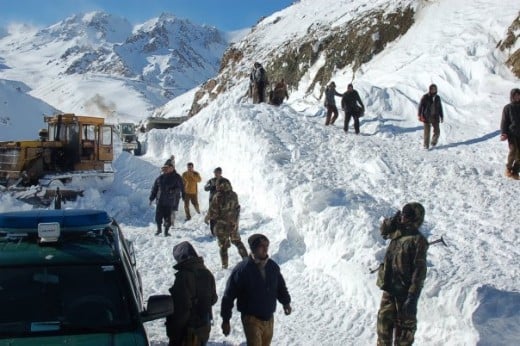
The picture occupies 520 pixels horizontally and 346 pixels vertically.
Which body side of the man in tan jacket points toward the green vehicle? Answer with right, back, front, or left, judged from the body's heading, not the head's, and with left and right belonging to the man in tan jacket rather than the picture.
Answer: front

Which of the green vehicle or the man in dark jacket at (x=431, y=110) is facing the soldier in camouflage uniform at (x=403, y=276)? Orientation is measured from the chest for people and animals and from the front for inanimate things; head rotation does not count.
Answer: the man in dark jacket

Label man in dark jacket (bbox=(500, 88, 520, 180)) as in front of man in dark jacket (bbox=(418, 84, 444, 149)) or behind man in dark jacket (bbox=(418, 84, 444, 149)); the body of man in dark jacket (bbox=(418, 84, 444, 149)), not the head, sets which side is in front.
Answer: in front

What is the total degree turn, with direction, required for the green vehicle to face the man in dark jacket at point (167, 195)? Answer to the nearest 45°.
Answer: approximately 180°

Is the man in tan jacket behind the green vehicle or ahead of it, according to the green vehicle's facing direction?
behind

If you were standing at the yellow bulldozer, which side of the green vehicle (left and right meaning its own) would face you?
back

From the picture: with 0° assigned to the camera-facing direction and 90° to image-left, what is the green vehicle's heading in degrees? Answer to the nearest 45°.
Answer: approximately 0°

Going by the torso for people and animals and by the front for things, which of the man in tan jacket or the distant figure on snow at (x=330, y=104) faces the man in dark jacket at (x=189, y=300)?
the man in tan jacket

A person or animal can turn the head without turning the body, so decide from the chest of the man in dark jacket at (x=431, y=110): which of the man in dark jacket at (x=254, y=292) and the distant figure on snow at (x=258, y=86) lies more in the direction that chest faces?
the man in dark jacket
